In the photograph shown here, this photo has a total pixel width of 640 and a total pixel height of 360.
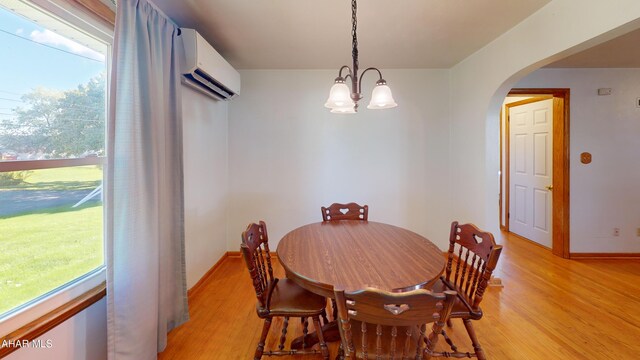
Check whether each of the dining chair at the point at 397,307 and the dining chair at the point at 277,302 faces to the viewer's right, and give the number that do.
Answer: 1

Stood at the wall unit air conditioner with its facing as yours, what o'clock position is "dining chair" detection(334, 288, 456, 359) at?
The dining chair is roughly at 1 o'clock from the wall unit air conditioner.

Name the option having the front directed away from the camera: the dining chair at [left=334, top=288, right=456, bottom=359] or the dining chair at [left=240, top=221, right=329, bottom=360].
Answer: the dining chair at [left=334, top=288, right=456, bottom=359]

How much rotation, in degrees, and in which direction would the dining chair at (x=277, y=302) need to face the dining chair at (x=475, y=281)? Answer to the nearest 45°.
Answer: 0° — it already faces it

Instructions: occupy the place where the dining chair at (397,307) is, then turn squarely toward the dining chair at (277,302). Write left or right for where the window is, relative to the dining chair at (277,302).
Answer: left

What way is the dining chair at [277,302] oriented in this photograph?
to the viewer's right

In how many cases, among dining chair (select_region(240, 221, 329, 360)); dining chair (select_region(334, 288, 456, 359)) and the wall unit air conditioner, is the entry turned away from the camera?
1

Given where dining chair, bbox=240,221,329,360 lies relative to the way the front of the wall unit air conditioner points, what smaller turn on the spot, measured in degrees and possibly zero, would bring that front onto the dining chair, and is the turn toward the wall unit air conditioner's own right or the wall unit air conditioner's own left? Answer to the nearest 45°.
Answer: approximately 45° to the wall unit air conditioner's own right

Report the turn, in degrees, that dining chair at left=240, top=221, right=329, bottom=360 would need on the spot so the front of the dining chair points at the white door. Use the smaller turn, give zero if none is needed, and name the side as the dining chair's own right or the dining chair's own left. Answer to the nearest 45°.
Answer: approximately 45° to the dining chair's own left

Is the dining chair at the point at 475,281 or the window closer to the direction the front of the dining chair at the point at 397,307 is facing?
the dining chair

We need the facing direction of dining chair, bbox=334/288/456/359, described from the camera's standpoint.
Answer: facing away from the viewer
